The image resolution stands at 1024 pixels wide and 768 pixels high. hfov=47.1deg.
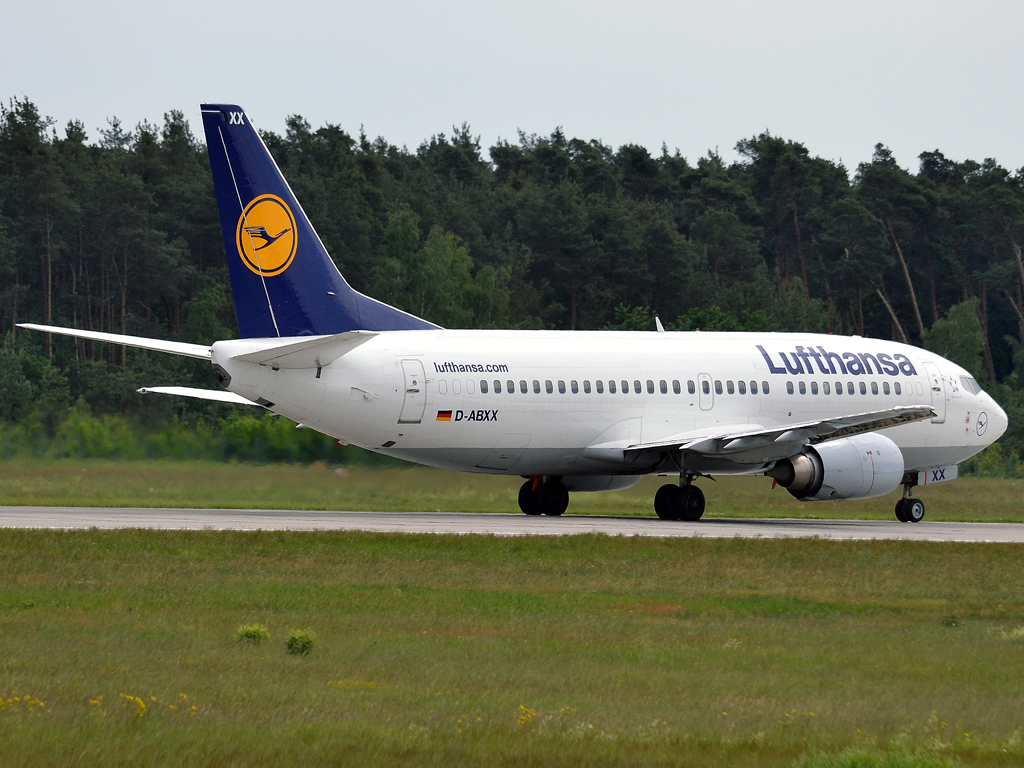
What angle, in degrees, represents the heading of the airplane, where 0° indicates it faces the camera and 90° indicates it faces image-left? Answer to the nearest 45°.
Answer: approximately 225°

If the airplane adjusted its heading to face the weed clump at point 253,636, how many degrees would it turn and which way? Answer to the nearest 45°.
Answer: approximately 135° to its right

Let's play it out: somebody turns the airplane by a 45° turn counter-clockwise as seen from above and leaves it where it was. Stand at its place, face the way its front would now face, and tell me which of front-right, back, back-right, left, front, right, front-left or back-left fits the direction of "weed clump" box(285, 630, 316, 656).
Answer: back
